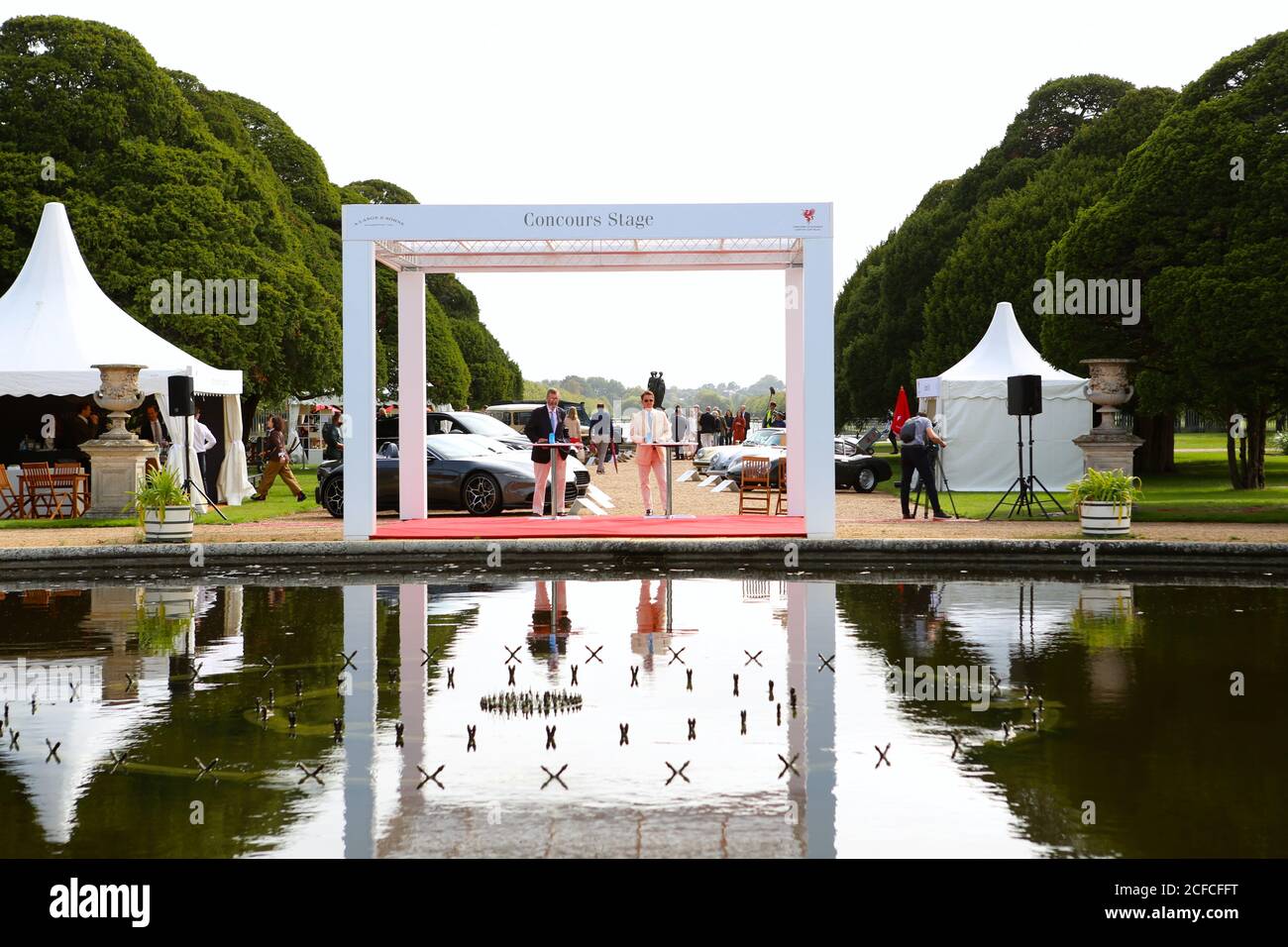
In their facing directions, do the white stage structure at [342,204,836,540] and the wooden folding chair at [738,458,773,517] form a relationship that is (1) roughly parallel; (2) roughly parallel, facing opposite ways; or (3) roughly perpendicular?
roughly parallel

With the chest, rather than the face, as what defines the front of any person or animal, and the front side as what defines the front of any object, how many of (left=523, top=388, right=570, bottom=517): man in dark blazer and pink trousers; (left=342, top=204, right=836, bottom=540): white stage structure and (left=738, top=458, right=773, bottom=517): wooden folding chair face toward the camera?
3

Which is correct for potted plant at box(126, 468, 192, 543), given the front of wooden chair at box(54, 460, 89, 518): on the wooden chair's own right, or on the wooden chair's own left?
on the wooden chair's own left

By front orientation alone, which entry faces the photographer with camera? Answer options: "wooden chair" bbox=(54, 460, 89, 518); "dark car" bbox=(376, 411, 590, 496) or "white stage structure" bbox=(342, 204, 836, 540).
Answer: the dark car

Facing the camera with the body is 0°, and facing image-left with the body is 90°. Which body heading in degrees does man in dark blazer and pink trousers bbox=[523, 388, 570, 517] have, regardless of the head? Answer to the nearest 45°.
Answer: approximately 0°

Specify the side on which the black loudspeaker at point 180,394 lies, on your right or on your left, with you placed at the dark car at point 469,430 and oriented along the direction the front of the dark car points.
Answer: on your right

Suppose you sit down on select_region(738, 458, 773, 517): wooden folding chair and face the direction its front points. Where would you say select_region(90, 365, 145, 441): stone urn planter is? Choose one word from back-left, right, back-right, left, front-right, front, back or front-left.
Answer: right

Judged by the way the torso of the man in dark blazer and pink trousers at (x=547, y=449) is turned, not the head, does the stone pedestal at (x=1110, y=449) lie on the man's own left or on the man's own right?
on the man's own left

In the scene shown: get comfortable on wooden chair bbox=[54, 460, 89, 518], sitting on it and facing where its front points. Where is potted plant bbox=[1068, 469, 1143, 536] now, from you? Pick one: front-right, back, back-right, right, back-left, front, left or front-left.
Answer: left

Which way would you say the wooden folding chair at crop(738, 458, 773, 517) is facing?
toward the camera

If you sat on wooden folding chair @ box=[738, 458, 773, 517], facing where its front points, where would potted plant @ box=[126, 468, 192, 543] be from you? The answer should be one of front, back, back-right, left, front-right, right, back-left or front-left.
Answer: front-right

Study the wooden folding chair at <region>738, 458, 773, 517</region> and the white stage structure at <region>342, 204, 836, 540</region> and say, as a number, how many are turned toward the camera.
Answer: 2

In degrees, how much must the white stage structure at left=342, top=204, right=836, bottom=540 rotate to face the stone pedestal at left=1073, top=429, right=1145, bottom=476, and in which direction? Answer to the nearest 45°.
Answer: approximately 90° to its left

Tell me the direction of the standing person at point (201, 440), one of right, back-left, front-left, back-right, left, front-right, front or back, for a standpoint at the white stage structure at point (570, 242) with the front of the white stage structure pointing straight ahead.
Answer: back-right

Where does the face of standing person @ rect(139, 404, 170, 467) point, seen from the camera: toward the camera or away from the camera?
toward the camera

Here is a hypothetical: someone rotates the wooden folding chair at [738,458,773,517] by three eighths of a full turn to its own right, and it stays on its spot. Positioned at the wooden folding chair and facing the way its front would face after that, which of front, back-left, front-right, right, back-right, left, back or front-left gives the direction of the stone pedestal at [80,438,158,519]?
front-left
